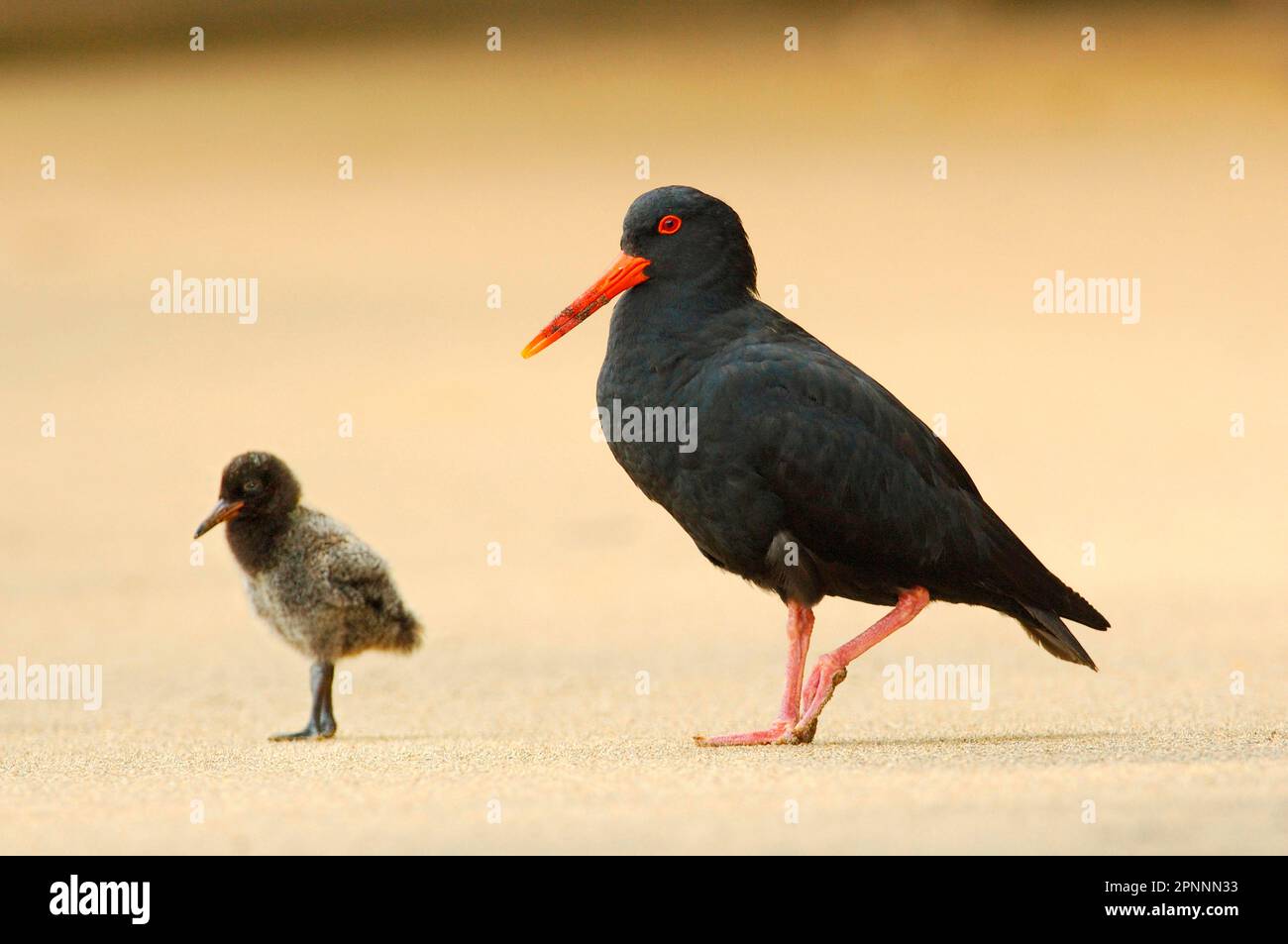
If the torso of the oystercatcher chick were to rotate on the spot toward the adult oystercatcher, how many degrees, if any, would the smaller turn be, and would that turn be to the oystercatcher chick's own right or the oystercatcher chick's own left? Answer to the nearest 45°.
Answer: approximately 135° to the oystercatcher chick's own left

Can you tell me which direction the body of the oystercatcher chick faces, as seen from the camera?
to the viewer's left

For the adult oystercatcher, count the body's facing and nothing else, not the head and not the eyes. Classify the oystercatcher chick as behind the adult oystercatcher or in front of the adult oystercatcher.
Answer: in front

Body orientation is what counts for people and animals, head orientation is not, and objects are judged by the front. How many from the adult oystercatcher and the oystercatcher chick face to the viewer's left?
2

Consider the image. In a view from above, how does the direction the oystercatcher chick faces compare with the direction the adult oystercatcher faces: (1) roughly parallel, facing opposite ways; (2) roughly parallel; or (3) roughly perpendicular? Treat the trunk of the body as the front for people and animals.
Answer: roughly parallel

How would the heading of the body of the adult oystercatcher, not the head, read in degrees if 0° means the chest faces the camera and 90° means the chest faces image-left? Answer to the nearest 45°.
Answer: approximately 90°
